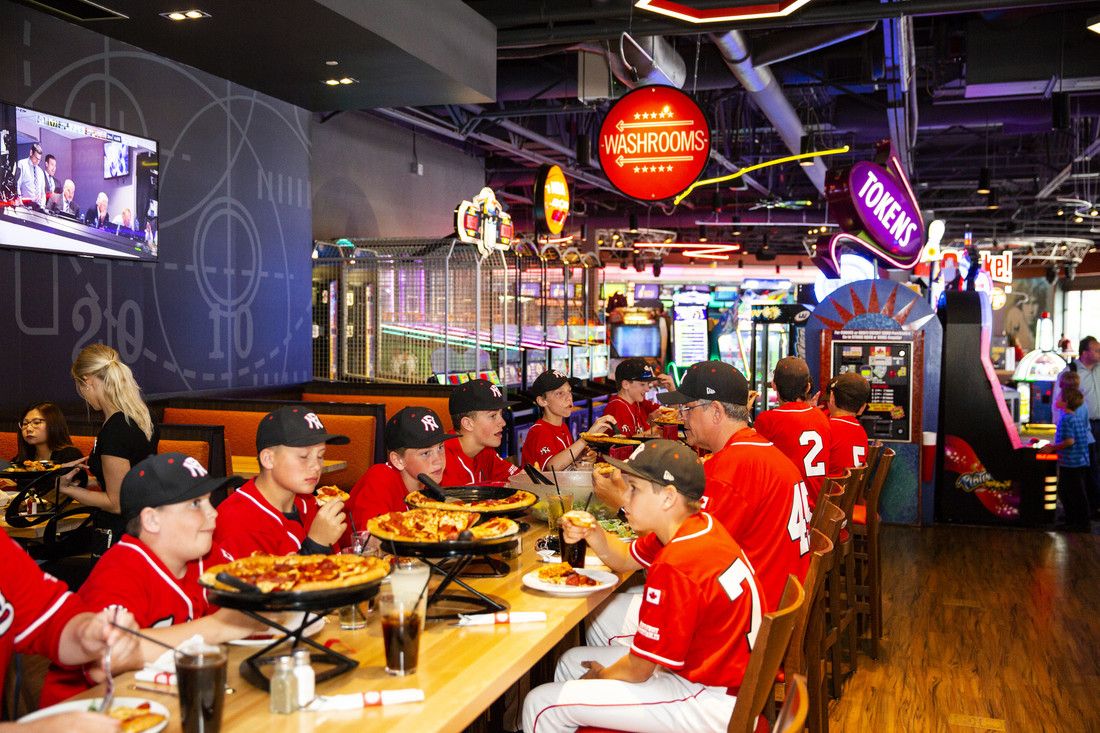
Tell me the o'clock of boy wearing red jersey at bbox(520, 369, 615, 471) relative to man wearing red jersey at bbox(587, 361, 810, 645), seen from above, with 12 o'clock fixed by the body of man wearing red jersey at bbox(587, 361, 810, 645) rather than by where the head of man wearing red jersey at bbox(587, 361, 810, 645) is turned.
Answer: boy wearing red jersey at bbox(520, 369, 615, 471) is roughly at 2 o'clock from man wearing red jersey at bbox(587, 361, 810, 645).

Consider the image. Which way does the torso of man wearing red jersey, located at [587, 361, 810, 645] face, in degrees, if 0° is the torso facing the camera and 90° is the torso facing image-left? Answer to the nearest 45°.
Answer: approximately 90°

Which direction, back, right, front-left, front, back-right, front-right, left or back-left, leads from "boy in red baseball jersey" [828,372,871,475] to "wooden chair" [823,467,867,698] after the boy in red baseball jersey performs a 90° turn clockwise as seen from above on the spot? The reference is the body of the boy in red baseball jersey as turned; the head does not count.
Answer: back-right

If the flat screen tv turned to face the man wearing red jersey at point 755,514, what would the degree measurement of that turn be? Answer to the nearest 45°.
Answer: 0° — it already faces them

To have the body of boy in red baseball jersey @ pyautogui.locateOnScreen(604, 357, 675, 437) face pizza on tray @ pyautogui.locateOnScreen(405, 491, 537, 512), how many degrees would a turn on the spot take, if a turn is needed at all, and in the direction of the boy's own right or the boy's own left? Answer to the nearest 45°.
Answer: approximately 45° to the boy's own right

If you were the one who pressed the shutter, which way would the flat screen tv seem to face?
facing the viewer and to the right of the viewer

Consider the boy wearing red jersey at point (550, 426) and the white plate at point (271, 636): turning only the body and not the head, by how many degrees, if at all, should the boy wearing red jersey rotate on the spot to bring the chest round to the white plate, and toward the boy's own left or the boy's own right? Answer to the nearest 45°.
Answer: approximately 45° to the boy's own right

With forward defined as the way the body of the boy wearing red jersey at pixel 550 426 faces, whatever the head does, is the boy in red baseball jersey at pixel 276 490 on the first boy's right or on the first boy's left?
on the first boy's right

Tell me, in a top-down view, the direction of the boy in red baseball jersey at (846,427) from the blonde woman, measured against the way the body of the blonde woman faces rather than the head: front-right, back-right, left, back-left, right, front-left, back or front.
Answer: back

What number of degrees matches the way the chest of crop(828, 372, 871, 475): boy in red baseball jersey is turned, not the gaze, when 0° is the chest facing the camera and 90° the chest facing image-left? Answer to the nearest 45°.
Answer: approximately 135°

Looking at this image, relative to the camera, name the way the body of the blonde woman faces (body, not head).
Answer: to the viewer's left

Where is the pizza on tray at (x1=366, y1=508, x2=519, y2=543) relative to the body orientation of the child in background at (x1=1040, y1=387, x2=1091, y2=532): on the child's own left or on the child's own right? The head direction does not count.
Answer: on the child's own left

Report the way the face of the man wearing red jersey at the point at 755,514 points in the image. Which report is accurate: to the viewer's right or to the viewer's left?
to the viewer's left

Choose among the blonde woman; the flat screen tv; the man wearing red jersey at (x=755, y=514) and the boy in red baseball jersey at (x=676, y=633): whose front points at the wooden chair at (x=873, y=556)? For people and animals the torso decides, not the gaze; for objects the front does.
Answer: the flat screen tv
